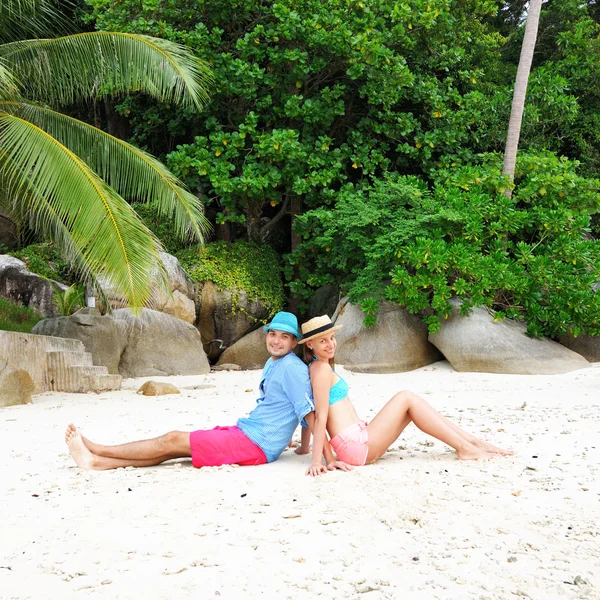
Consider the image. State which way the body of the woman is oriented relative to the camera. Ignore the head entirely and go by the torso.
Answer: to the viewer's right

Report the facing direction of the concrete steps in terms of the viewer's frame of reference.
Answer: facing to the right of the viewer

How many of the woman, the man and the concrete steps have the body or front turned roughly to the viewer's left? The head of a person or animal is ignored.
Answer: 1

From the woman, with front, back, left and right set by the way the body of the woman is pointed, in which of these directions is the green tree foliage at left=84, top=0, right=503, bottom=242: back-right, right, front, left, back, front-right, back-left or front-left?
left

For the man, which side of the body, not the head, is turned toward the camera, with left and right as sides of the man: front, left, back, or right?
left

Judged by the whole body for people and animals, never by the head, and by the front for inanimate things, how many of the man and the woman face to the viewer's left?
1

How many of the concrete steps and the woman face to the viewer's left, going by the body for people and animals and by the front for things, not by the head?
0

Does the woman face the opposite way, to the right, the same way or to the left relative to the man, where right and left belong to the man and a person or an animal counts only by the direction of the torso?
the opposite way

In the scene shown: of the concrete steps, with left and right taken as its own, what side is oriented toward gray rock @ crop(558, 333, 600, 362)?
front

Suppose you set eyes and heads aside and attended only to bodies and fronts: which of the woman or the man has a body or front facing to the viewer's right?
the woman

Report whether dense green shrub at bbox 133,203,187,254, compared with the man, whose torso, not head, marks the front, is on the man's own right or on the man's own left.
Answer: on the man's own right

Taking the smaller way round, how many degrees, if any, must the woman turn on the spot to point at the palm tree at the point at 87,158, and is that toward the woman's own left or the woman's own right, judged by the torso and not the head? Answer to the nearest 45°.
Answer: approximately 135° to the woman's own left

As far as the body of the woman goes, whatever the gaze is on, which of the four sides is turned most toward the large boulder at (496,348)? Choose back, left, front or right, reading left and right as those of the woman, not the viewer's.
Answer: left
